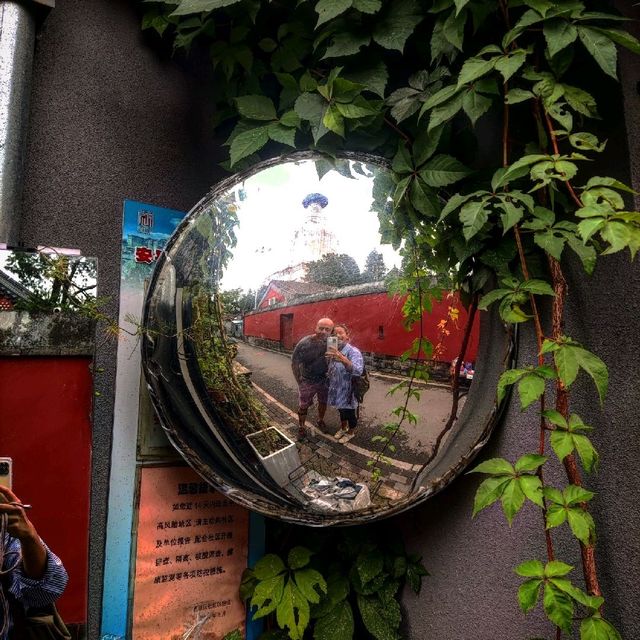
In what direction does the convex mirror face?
toward the camera

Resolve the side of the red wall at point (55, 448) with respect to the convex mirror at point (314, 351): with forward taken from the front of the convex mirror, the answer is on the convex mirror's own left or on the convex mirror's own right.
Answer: on the convex mirror's own right

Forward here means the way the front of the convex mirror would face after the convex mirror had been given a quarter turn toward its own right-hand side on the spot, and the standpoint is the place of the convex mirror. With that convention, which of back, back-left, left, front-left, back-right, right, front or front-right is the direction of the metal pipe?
front
